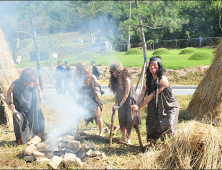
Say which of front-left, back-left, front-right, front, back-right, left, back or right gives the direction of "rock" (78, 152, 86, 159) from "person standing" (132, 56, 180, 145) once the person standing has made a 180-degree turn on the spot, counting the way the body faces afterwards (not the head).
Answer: back-left

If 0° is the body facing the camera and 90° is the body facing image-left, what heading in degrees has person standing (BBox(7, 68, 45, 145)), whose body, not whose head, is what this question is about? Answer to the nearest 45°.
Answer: approximately 315°

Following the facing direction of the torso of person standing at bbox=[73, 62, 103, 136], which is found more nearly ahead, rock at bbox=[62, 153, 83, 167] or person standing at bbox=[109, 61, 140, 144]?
the rock

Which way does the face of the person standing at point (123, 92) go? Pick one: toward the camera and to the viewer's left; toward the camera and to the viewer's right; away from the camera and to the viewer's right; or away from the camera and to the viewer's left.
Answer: toward the camera and to the viewer's left

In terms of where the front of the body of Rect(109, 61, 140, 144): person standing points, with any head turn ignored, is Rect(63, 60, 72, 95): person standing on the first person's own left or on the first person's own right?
on the first person's own right

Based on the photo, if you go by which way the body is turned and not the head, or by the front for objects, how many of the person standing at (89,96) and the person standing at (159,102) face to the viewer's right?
0

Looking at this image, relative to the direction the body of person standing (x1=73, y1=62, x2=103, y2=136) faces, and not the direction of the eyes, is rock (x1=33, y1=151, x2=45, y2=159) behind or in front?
in front

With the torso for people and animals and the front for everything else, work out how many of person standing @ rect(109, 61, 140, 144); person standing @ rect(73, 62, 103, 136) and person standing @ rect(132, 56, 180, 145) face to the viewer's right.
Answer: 0

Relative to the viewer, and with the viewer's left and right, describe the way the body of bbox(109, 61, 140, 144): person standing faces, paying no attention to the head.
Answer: facing the viewer and to the left of the viewer

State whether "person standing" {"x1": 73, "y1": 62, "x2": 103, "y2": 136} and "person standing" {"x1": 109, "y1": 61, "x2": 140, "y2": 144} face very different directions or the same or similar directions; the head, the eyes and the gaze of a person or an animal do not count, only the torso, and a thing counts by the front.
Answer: same or similar directions

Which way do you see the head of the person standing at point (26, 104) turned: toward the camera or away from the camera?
toward the camera

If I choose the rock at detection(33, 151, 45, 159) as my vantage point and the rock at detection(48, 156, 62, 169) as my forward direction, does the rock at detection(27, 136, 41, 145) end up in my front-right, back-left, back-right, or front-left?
back-left
